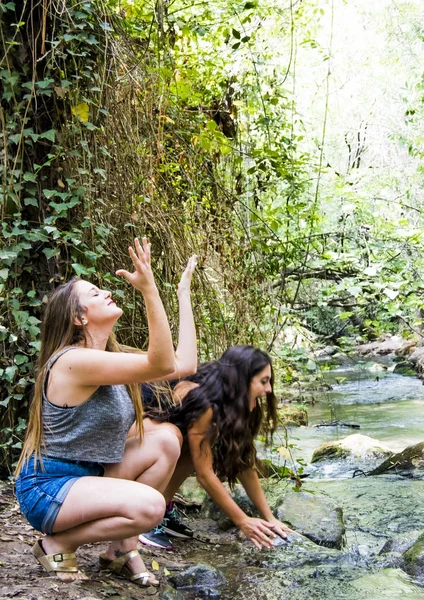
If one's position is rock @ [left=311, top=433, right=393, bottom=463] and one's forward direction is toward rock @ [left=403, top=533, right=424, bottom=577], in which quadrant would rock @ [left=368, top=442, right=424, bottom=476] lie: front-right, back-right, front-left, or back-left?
front-left

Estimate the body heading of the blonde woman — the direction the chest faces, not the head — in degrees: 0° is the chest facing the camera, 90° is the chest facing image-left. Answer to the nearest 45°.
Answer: approximately 270°

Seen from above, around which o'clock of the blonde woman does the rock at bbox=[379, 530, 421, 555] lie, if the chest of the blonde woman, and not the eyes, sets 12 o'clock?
The rock is roughly at 11 o'clock from the blonde woman.

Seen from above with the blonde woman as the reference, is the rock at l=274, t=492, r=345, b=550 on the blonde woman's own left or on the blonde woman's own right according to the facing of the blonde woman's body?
on the blonde woman's own left

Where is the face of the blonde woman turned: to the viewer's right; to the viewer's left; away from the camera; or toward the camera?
to the viewer's right

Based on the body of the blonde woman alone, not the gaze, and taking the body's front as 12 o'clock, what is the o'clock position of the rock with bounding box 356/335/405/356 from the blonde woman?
The rock is roughly at 10 o'clock from the blonde woman.

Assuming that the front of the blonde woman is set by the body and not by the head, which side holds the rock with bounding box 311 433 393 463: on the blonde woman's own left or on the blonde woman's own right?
on the blonde woman's own left

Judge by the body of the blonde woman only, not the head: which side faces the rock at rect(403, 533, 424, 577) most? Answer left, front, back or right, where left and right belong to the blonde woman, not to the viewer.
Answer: front
